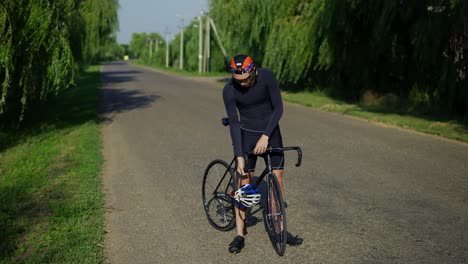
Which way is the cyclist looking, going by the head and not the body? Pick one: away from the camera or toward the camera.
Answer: toward the camera
